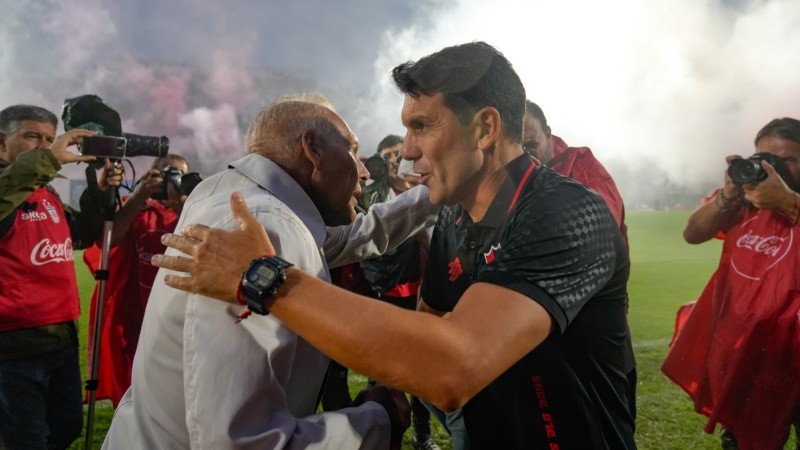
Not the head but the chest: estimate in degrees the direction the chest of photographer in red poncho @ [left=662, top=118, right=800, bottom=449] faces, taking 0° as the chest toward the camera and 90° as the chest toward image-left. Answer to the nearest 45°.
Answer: approximately 45°

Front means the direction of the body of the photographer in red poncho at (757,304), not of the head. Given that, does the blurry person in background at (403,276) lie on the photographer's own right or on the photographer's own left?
on the photographer's own right

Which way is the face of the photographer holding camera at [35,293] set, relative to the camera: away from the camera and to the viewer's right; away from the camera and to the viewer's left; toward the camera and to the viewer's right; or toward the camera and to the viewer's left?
toward the camera and to the viewer's right

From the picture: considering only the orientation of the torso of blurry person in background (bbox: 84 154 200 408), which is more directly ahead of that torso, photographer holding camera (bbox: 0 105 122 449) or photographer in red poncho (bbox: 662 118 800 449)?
the photographer in red poncho

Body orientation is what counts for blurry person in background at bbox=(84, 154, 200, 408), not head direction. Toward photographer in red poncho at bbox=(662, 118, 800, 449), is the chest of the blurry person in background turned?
yes

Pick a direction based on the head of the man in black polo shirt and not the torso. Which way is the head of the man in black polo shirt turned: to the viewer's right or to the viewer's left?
to the viewer's left
